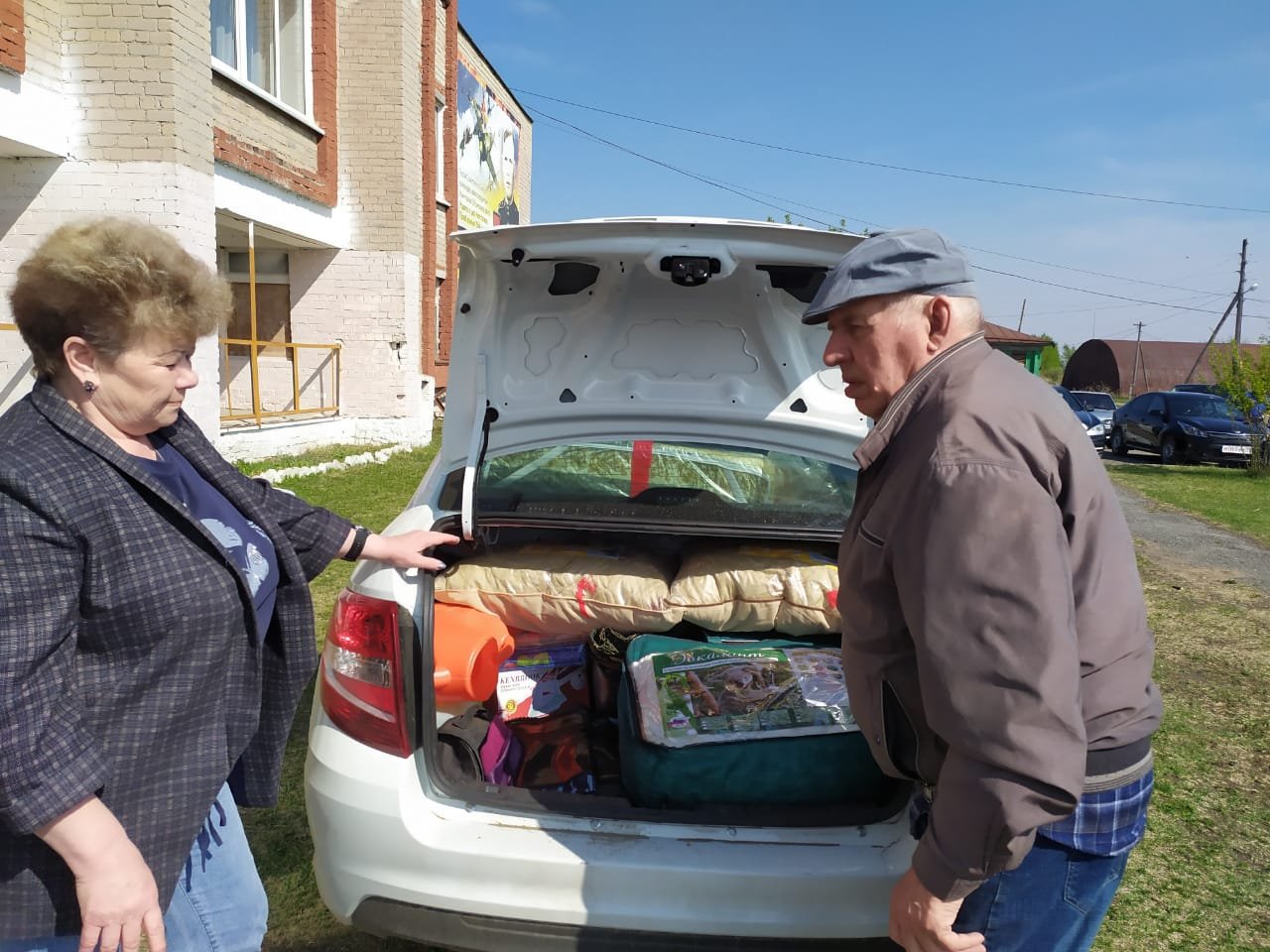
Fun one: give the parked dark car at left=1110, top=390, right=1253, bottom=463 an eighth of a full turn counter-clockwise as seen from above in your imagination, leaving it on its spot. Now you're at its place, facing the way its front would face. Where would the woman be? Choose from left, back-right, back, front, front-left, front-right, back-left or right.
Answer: right

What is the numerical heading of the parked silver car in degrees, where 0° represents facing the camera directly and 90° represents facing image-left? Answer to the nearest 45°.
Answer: approximately 315°

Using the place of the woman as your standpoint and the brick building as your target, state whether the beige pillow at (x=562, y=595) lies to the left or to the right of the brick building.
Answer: right

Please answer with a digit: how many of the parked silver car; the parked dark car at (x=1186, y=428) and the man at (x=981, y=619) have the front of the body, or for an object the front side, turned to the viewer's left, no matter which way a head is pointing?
1

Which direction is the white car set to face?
away from the camera

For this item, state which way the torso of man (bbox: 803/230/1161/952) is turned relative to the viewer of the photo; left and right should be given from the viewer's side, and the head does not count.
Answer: facing to the left of the viewer

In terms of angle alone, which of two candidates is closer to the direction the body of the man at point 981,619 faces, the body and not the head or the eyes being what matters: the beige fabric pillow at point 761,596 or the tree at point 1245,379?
the beige fabric pillow

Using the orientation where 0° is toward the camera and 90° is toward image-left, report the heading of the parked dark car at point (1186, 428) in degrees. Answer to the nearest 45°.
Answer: approximately 315°

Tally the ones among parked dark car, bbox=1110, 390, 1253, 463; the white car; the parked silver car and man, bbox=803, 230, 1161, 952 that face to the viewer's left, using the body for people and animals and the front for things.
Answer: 1

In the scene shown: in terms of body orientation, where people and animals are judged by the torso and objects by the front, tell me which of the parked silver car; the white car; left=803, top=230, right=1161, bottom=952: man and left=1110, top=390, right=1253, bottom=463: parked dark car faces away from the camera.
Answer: the white car

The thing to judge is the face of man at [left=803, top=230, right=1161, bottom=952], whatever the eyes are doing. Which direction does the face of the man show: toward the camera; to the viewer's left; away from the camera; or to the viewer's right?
to the viewer's left

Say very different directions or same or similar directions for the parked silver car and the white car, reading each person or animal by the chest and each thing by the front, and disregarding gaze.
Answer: very different directions

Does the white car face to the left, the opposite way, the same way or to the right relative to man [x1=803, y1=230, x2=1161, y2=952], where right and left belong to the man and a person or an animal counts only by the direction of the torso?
to the right

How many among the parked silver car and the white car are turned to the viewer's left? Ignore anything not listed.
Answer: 0

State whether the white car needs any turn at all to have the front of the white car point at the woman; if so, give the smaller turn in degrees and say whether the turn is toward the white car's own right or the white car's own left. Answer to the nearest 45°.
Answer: approximately 135° to the white car's own left

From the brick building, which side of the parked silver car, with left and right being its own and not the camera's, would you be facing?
right

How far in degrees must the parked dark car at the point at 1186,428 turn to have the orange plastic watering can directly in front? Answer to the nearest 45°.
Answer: approximately 45° to its right

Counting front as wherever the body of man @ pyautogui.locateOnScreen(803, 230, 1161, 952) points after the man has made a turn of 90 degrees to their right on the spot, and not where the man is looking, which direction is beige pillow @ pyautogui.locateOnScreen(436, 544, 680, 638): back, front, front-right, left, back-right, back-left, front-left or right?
front-left
